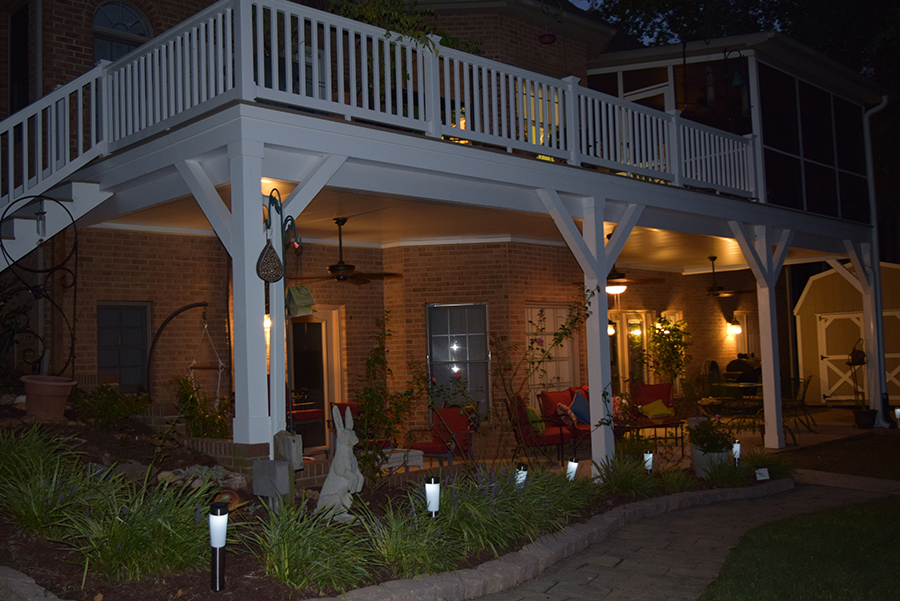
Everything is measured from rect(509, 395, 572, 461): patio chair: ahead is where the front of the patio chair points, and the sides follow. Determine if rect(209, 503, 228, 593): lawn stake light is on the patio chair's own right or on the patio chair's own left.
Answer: on the patio chair's own right

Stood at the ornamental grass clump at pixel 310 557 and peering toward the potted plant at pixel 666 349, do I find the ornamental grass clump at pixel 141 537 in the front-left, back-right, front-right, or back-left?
back-left
